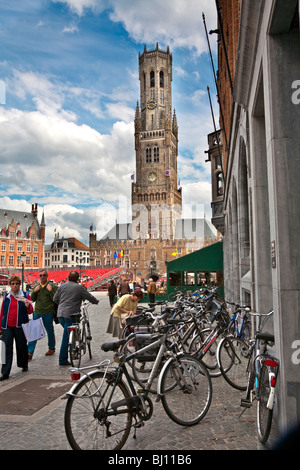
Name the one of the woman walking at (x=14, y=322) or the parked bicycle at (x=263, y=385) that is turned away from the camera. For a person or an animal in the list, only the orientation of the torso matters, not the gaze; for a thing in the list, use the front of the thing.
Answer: the parked bicycle

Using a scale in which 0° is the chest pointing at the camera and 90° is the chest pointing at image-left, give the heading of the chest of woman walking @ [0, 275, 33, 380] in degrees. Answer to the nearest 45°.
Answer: approximately 0°

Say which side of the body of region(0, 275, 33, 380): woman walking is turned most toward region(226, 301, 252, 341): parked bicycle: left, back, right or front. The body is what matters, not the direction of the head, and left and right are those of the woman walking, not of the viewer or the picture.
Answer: left

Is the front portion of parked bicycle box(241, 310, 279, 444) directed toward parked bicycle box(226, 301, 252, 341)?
yes

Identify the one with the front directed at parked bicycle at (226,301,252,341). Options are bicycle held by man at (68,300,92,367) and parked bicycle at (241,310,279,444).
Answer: parked bicycle at (241,310,279,444)

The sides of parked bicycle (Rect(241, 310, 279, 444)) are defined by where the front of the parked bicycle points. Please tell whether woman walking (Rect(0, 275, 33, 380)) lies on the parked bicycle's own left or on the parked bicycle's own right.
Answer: on the parked bicycle's own left

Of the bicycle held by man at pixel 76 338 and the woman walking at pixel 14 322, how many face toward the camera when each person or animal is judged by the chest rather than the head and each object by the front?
1

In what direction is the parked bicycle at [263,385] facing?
away from the camera

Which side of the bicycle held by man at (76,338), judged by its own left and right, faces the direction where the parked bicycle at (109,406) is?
back

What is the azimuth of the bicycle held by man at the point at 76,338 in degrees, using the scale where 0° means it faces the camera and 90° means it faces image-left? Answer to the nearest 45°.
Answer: approximately 180°

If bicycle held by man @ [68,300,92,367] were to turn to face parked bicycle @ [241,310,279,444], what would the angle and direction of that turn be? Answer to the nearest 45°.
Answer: approximately 135° to its right

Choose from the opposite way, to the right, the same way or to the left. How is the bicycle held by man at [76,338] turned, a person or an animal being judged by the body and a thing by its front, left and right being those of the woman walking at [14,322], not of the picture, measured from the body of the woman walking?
the opposite way
